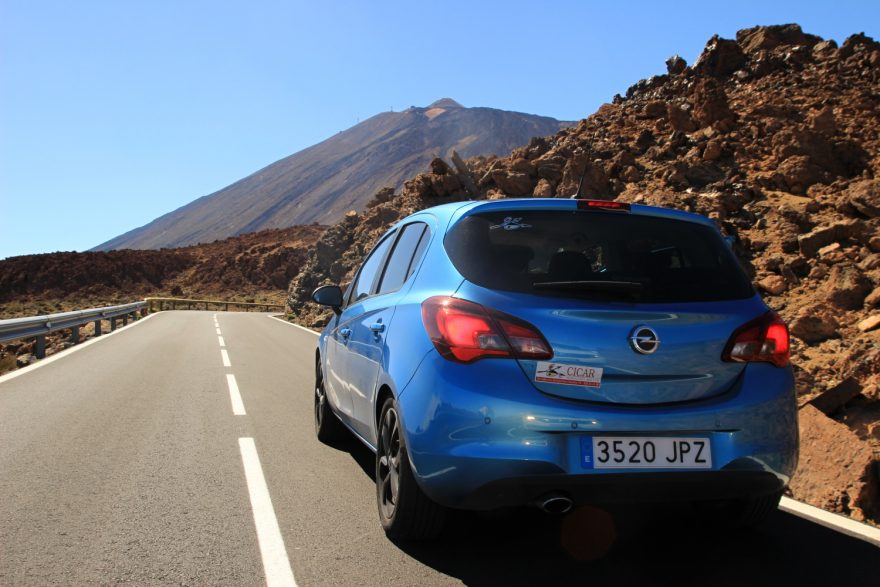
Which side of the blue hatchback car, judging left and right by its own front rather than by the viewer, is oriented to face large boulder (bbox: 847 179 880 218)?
right

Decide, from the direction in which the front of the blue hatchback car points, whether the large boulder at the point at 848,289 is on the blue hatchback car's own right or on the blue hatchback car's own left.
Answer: on the blue hatchback car's own right

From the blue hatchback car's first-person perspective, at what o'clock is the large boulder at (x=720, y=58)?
The large boulder is roughly at 2 o'clock from the blue hatchback car.

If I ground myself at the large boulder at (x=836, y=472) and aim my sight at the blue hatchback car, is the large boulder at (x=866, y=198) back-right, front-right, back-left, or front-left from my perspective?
back-right

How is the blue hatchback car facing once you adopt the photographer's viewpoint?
facing away from the viewer and to the left of the viewer

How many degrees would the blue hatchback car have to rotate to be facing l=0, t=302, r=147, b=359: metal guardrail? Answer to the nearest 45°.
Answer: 0° — it already faces it

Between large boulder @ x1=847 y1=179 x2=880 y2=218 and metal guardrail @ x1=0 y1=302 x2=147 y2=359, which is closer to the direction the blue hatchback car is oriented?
the metal guardrail

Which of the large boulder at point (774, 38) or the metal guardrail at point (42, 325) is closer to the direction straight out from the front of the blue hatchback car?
the metal guardrail
